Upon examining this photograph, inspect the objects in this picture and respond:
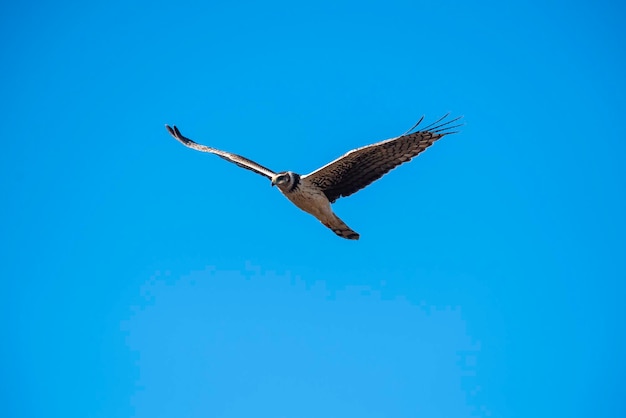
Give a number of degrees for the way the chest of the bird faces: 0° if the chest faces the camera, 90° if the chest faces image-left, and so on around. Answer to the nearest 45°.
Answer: approximately 45°
